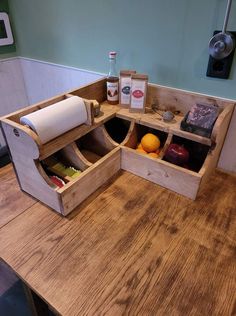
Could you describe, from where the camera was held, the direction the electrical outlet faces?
facing the viewer

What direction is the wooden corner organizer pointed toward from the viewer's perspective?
toward the camera

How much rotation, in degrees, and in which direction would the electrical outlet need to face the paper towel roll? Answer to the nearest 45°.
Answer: approximately 45° to its right

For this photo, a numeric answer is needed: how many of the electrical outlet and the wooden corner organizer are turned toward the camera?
2

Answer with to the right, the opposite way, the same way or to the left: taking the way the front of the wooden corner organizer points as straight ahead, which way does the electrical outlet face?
the same way
